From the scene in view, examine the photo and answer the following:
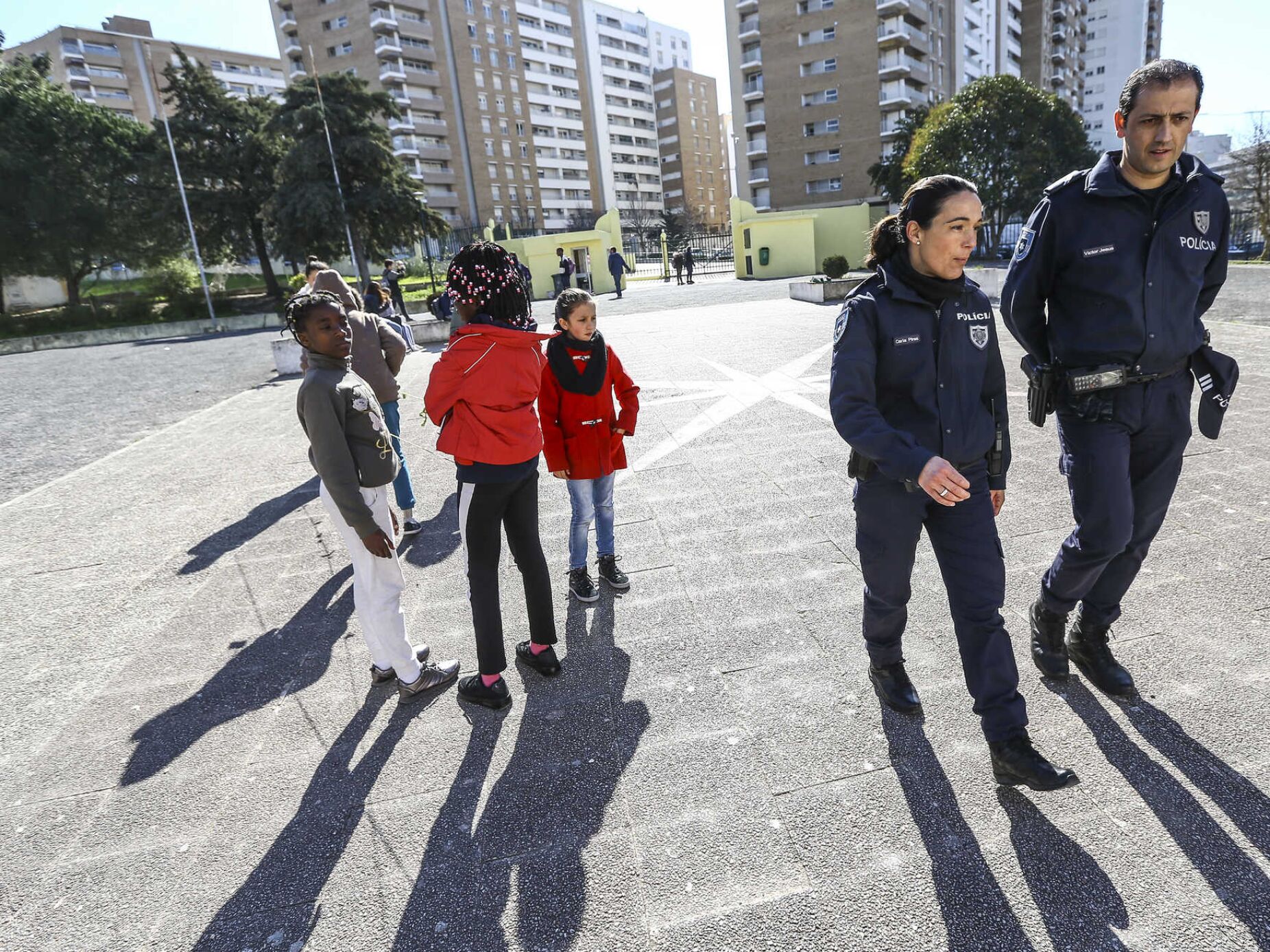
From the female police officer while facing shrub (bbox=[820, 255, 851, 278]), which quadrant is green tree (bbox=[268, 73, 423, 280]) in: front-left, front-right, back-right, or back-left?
front-left

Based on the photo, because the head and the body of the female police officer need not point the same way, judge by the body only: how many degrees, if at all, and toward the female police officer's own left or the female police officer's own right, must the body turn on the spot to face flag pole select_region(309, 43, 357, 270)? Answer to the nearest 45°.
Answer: approximately 180°

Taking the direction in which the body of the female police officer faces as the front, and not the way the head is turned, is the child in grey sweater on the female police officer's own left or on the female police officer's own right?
on the female police officer's own right

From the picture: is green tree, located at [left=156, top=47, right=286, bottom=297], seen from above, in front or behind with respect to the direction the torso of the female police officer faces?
behind

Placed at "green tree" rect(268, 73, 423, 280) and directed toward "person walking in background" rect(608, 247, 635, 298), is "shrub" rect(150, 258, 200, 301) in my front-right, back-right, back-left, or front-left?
back-right

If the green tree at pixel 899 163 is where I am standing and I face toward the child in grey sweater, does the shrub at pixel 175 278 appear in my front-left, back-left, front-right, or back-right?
front-right

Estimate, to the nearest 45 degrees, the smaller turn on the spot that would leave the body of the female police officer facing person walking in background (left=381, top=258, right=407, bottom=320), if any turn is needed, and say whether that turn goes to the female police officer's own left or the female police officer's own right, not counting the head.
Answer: approximately 180°

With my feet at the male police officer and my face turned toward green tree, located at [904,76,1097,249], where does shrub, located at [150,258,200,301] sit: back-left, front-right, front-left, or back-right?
front-left

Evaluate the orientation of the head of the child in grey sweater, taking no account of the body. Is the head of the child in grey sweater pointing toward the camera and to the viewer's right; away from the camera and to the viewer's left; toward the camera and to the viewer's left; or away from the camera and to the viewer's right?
toward the camera and to the viewer's right

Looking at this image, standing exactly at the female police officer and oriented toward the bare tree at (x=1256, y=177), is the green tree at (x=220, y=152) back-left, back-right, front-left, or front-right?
front-left

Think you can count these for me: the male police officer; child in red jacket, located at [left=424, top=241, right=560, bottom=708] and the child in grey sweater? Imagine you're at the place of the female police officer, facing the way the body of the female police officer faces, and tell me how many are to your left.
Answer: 1
